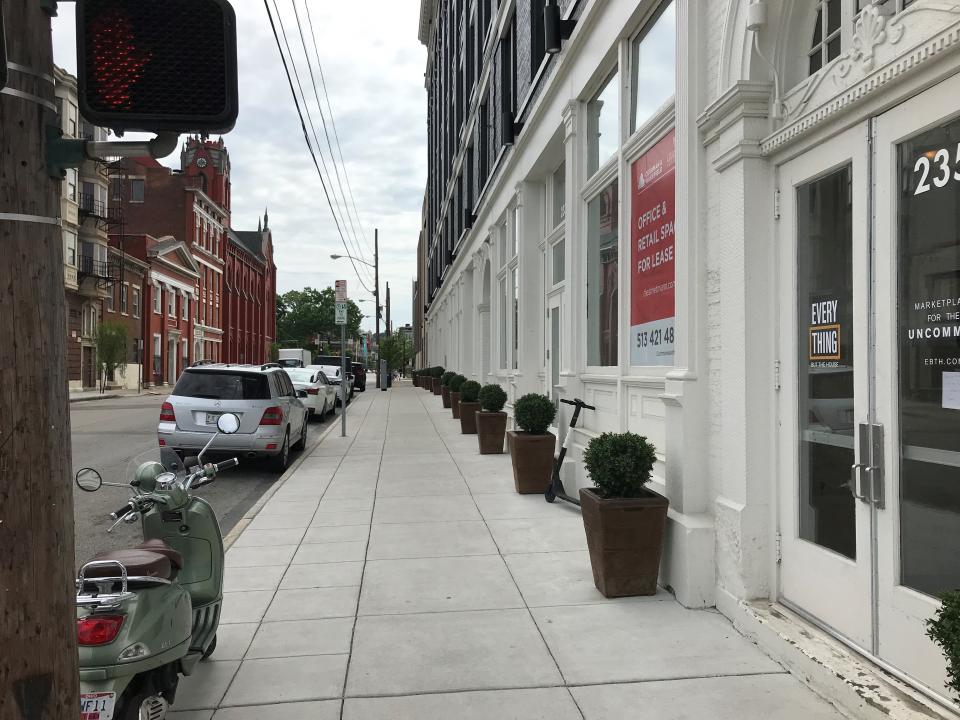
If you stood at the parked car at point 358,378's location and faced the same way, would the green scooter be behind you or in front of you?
behind

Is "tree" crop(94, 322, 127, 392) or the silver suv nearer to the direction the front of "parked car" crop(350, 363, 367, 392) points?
the tree

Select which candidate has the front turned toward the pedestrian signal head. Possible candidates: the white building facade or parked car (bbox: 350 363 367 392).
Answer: the white building facade

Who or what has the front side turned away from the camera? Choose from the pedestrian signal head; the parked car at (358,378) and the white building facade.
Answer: the parked car

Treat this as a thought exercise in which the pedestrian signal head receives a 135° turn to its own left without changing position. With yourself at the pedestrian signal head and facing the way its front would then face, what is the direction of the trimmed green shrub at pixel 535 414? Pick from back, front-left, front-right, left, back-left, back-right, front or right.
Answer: front

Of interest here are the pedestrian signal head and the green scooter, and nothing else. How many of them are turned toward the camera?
1

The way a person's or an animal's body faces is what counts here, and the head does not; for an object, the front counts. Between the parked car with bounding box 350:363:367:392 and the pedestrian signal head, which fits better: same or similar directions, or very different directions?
very different directions

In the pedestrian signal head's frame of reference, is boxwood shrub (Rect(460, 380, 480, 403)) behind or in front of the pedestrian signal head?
behind

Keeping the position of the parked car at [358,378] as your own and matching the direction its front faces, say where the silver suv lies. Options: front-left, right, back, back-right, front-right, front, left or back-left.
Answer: back

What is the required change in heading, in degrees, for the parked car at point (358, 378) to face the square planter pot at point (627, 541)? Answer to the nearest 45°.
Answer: approximately 180°

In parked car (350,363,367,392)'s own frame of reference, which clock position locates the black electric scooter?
The black electric scooter is roughly at 6 o'clock from the parked car.

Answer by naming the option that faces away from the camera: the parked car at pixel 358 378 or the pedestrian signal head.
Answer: the parked car

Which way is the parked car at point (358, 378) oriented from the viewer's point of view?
away from the camera
